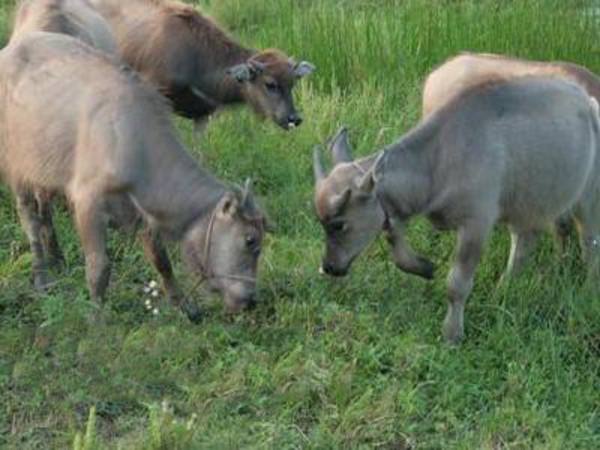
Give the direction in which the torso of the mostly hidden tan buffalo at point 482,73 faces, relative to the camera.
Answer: to the viewer's right

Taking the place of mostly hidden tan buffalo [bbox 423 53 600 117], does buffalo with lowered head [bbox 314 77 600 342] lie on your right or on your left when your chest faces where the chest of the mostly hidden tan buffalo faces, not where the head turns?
on your right

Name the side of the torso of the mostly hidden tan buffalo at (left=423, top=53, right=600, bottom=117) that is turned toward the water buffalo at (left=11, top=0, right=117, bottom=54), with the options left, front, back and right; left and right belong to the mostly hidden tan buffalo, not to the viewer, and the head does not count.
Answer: back

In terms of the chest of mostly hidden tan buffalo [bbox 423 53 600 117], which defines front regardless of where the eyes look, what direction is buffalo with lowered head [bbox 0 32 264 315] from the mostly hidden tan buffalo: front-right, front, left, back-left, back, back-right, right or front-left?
back-right
